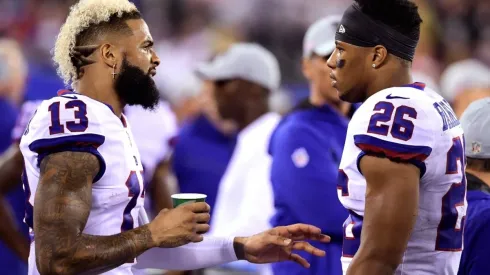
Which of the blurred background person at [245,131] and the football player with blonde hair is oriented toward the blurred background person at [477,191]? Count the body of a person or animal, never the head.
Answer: the football player with blonde hair

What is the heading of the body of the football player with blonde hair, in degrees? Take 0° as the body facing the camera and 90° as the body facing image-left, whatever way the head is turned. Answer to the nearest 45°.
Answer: approximately 270°

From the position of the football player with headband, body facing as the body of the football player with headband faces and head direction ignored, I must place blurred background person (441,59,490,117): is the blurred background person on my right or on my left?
on my right

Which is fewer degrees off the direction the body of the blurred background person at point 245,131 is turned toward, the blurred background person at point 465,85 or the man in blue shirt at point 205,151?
the man in blue shirt

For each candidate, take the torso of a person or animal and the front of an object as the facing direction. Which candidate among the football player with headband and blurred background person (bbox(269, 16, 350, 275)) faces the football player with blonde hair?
the football player with headband

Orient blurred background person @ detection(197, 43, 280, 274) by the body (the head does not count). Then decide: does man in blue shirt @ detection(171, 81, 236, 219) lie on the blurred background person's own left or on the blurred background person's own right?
on the blurred background person's own right
